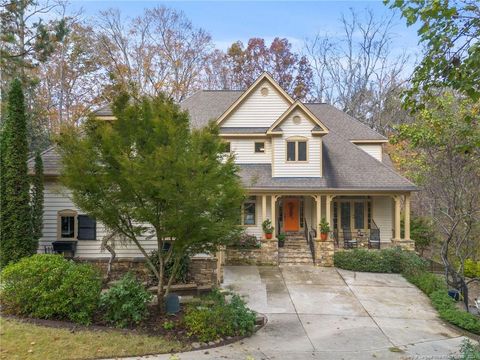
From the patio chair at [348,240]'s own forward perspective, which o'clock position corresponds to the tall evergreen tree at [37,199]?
The tall evergreen tree is roughly at 3 o'clock from the patio chair.

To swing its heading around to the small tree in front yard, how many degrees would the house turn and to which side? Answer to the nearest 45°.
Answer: approximately 45° to its right

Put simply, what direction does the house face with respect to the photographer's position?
facing the viewer

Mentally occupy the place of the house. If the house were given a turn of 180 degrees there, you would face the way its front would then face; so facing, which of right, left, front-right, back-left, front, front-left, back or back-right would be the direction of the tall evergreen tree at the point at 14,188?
back-left

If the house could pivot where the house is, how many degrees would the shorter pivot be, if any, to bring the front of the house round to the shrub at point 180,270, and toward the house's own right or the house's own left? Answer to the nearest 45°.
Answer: approximately 45° to the house's own right

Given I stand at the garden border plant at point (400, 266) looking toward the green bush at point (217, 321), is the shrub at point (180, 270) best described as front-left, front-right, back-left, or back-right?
front-right

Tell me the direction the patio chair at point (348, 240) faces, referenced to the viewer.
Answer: facing the viewer and to the right of the viewer

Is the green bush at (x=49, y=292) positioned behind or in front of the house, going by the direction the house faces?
in front

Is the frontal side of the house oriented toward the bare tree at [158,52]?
no

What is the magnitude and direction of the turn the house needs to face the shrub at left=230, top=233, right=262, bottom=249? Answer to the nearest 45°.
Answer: approximately 45° to its right

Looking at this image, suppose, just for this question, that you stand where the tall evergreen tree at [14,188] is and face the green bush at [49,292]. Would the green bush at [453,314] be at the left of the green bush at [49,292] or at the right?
left

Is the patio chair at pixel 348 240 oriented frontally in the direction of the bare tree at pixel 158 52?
no

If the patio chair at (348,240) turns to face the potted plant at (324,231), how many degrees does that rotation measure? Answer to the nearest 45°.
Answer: approximately 45° to its right

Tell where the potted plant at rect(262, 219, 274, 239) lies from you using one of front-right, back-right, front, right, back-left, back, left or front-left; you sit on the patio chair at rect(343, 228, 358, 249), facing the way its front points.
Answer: right
